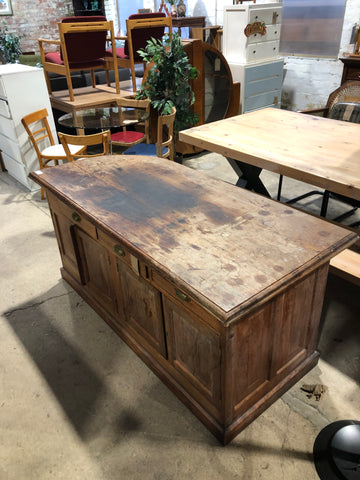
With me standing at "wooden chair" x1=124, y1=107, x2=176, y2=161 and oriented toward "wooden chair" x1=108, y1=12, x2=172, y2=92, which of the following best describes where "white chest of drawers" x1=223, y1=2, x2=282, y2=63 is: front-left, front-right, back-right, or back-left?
front-right

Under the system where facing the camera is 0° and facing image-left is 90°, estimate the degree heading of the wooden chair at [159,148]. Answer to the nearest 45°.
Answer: approximately 90°

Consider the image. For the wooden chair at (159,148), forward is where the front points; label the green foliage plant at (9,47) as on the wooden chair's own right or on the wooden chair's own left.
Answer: on the wooden chair's own right

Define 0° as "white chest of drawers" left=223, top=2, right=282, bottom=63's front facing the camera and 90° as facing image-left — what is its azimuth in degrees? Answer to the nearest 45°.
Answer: approximately 315°

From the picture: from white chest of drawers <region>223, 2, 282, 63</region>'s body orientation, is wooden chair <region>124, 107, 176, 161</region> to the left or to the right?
on its right

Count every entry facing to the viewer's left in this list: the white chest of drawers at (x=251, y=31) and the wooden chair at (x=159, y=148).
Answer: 1

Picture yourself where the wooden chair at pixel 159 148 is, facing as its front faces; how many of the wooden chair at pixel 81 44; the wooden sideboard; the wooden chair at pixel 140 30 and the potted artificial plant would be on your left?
1

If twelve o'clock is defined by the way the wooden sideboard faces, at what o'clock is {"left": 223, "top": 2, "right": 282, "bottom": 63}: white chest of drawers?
The white chest of drawers is roughly at 5 o'clock from the wooden sideboard.

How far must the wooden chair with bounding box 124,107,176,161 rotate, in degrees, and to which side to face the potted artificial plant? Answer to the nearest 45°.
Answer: approximately 90° to its right

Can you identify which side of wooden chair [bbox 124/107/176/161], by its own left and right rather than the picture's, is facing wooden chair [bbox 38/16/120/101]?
right

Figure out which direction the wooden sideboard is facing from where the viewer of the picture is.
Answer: facing the viewer and to the left of the viewer

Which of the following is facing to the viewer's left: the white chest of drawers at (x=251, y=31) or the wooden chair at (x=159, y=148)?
the wooden chair

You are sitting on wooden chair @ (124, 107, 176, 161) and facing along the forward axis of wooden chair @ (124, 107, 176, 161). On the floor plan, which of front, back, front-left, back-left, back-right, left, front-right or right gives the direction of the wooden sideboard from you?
left

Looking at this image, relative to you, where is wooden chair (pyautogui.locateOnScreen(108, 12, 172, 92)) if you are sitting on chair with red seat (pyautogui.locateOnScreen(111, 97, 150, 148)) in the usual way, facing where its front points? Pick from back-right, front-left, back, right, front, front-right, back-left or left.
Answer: back-right

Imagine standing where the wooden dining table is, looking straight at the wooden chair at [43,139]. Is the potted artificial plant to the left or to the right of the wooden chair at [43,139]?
right
